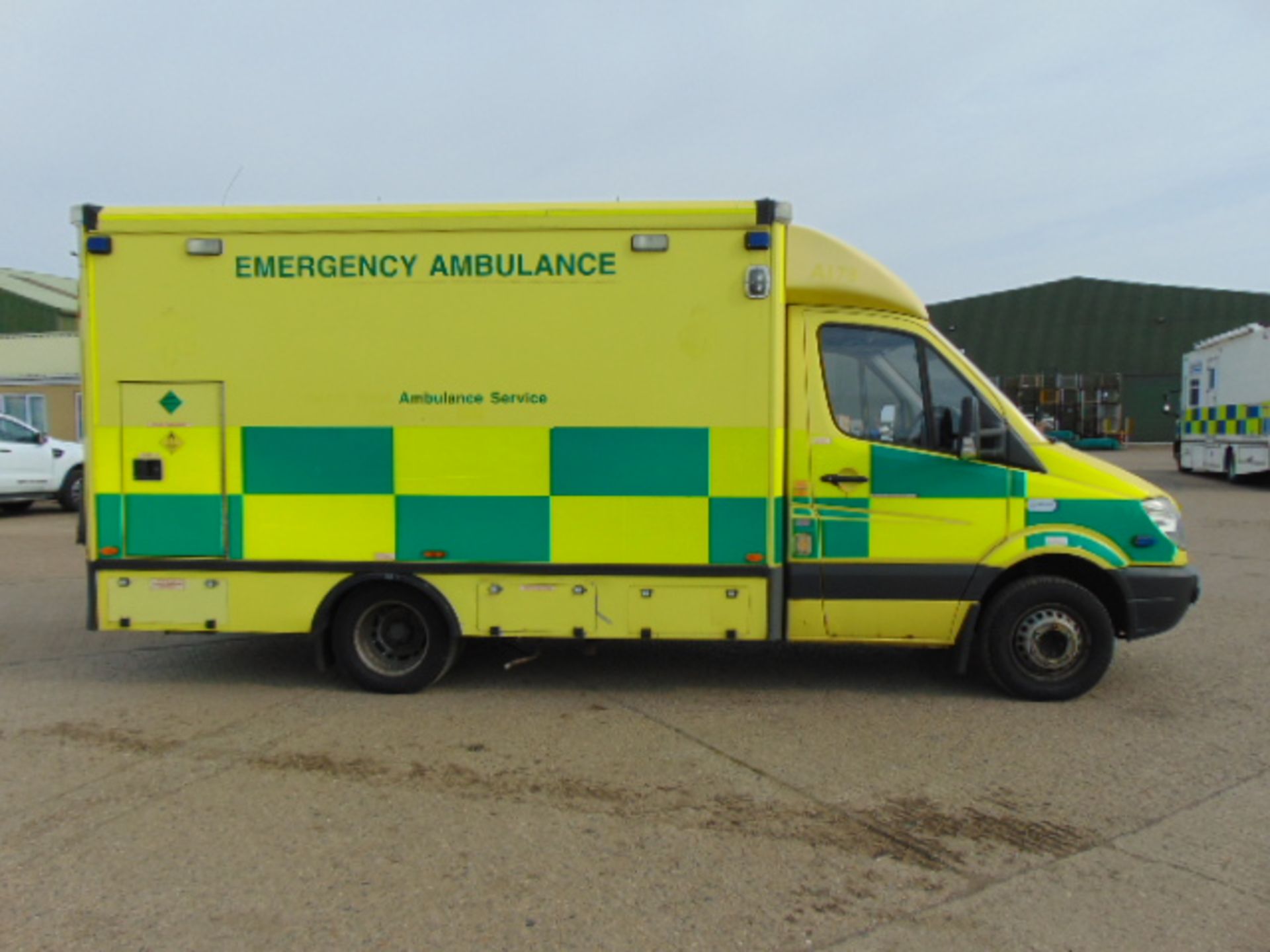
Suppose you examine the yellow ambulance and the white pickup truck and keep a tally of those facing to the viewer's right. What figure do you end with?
2

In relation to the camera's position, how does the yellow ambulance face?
facing to the right of the viewer

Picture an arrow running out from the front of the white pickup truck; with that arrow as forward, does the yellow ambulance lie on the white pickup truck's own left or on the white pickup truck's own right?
on the white pickup truck's own right

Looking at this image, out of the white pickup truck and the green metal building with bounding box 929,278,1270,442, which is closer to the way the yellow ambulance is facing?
the green metal building

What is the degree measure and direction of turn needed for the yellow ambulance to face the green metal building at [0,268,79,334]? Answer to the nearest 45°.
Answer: approximately 135° to its left

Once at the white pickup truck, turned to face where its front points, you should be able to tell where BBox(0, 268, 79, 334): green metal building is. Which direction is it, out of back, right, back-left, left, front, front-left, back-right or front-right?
left

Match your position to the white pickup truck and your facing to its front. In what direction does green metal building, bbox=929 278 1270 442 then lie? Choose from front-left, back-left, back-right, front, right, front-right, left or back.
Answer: front

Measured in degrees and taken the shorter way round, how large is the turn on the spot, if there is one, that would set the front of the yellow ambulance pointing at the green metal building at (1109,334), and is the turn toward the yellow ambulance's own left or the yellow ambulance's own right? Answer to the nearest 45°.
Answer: approximately 45° to the yellow ambulance's own left

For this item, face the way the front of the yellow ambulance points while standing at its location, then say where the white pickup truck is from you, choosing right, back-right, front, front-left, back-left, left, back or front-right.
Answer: back-left

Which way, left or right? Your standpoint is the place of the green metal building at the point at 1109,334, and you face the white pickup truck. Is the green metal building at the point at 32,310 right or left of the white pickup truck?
right

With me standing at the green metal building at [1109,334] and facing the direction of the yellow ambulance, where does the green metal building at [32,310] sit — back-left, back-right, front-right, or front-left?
front-right

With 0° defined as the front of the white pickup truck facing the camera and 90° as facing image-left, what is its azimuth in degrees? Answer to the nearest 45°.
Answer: approximately 270°
